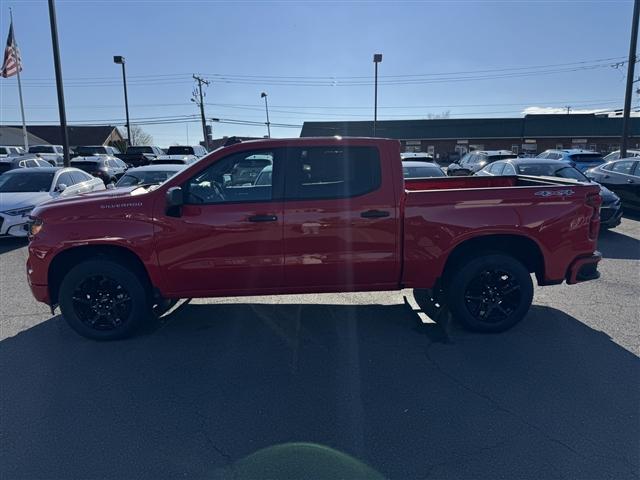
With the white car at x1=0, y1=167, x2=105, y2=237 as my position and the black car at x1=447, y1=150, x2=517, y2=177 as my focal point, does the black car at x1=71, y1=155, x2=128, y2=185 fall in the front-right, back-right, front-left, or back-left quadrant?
front-left

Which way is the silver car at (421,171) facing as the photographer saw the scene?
facing the viewer and to the right of the viewer

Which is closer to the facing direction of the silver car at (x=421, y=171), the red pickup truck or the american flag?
the red pickup truck

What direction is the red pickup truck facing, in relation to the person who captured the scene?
facing to the left of the viewer

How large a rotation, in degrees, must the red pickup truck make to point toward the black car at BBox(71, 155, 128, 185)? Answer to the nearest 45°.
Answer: approximately 45° to its right

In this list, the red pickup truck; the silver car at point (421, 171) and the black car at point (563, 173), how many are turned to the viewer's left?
1

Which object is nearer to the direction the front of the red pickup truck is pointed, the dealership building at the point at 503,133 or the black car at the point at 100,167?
the black car

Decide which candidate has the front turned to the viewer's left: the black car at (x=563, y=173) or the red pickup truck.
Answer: the red pickup truck

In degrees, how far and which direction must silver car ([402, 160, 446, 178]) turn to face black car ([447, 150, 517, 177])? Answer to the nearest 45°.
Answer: approximately 135° to its left

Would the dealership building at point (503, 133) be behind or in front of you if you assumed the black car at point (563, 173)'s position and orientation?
behind
